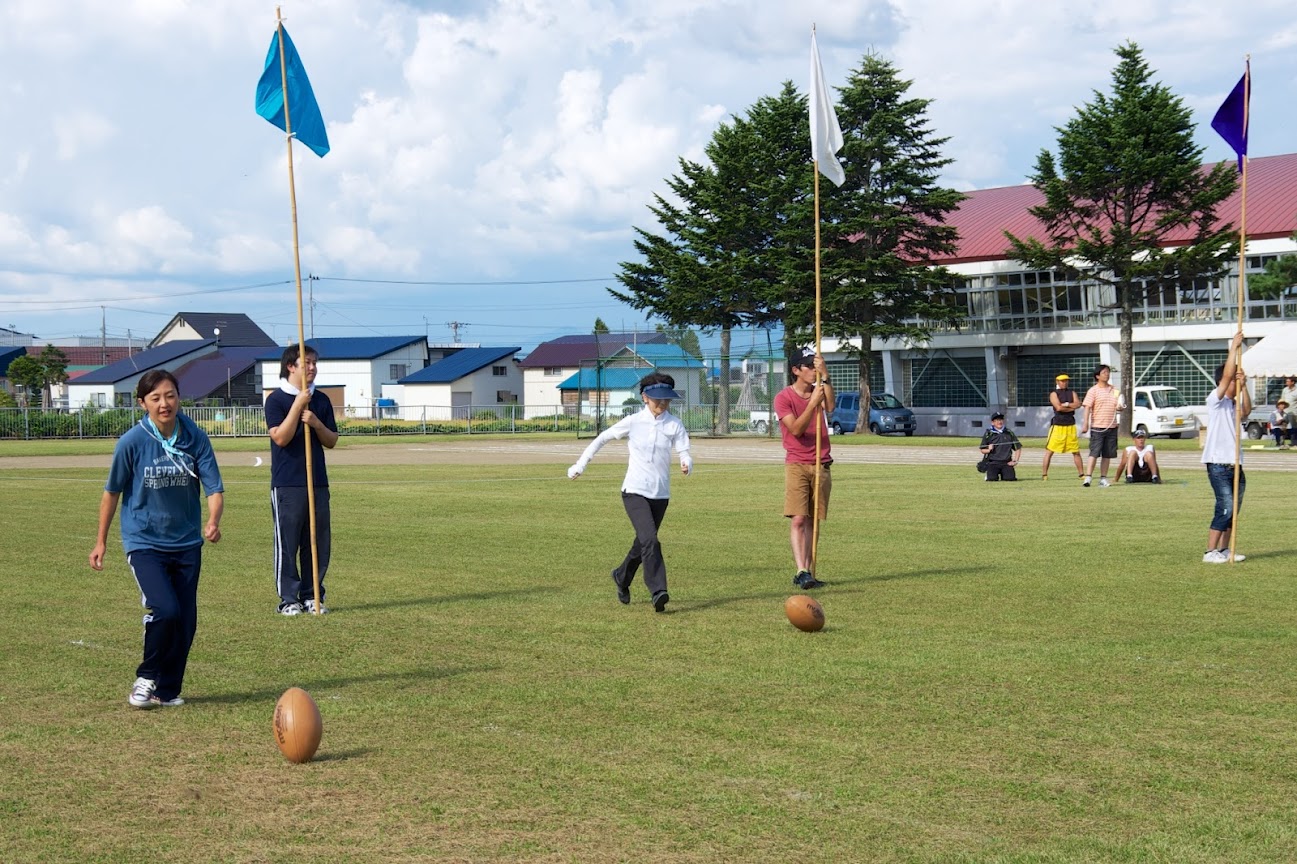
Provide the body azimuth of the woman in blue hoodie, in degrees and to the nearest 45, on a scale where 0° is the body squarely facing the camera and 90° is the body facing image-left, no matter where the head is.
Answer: approximately 315°

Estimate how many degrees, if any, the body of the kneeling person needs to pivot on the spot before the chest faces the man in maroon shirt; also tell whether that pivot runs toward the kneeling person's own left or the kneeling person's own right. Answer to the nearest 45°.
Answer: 0° — they already face them

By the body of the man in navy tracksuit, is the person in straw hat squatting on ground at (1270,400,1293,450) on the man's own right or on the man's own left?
on the man's own left

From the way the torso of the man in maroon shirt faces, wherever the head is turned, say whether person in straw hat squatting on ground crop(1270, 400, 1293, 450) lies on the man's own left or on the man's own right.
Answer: on the man's own left

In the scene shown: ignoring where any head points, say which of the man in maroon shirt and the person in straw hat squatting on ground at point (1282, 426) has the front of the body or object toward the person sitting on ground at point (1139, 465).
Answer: the person in straw hat squatting on ground at point (1282, 426)

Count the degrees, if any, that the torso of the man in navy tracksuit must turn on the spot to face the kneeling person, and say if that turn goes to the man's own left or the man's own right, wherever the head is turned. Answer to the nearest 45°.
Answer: approximately 90° to the man's own left

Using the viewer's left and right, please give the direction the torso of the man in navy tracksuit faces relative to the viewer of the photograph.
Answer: facing the viewer and to the right of the viewer

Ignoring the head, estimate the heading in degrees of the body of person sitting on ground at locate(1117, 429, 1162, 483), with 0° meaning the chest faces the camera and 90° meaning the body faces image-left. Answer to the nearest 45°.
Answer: approximately 0°

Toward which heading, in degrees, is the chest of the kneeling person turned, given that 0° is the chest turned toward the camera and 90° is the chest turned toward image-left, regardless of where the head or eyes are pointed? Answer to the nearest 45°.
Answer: approximately 0°
